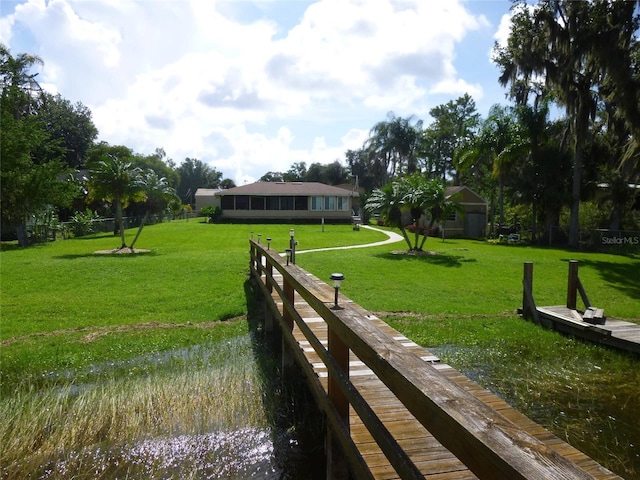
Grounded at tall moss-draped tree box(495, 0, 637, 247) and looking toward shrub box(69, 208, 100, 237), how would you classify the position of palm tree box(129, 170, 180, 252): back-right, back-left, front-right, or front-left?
front-left

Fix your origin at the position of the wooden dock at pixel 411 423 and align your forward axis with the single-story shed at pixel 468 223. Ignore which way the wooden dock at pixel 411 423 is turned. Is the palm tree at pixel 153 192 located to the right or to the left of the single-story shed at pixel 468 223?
left

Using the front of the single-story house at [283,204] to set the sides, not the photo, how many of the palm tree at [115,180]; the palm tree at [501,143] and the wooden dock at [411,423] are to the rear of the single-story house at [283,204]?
0

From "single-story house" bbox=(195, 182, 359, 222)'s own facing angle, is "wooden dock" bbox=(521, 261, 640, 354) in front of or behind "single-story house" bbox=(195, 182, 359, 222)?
in front

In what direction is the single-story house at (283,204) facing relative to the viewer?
toward the camera

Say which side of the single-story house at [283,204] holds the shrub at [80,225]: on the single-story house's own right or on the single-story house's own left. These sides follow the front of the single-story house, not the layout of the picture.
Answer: on the single-story house's own right

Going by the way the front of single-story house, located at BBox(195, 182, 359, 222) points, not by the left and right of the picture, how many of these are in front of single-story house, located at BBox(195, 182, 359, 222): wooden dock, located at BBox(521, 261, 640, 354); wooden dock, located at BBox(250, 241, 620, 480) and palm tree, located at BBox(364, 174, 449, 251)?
3

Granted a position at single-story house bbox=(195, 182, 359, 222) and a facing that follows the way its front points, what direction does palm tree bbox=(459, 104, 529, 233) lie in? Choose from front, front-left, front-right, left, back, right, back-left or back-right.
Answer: front-left

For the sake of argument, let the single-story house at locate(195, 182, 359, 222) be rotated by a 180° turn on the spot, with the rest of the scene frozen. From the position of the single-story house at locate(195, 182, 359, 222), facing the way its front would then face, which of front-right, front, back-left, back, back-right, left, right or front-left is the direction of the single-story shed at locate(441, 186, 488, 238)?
back-right

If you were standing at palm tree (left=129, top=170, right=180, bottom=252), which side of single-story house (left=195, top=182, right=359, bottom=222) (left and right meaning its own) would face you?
front

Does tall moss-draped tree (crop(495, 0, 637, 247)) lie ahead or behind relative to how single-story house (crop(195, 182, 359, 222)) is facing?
ahead

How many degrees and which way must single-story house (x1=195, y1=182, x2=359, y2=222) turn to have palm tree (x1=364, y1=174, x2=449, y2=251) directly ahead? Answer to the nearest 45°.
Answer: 0° — it already faces it

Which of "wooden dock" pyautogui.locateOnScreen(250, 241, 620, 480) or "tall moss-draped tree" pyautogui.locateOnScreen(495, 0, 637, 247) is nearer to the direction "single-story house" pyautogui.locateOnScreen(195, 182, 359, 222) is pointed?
the wooden dock

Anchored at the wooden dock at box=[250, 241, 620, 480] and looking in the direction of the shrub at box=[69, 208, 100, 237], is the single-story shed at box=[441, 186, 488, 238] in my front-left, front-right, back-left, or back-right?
front-right

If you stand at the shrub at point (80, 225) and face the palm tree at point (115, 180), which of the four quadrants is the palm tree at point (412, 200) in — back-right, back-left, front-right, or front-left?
front-left

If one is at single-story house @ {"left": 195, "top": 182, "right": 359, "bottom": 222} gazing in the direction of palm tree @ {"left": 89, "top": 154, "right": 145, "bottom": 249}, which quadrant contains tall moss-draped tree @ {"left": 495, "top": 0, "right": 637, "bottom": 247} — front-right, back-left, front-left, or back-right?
front-left

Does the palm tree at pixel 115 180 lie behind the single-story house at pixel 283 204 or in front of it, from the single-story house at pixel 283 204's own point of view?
in front
